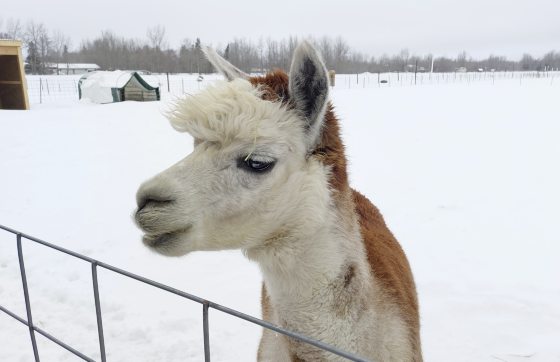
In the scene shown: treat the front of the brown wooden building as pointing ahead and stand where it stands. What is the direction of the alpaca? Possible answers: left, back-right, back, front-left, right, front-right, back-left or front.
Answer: front

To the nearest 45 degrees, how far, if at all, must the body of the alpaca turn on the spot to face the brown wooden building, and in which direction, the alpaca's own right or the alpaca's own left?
approximately 90° to the alpaca's own right

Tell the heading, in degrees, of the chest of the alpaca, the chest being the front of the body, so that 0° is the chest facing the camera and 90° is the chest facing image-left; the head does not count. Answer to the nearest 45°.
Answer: approximately 45°

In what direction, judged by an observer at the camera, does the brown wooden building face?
facing the viewer

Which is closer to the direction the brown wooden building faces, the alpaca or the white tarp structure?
the alpaca
